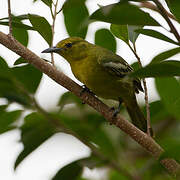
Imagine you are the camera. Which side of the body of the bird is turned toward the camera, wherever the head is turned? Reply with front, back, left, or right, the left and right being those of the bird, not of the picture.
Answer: left
